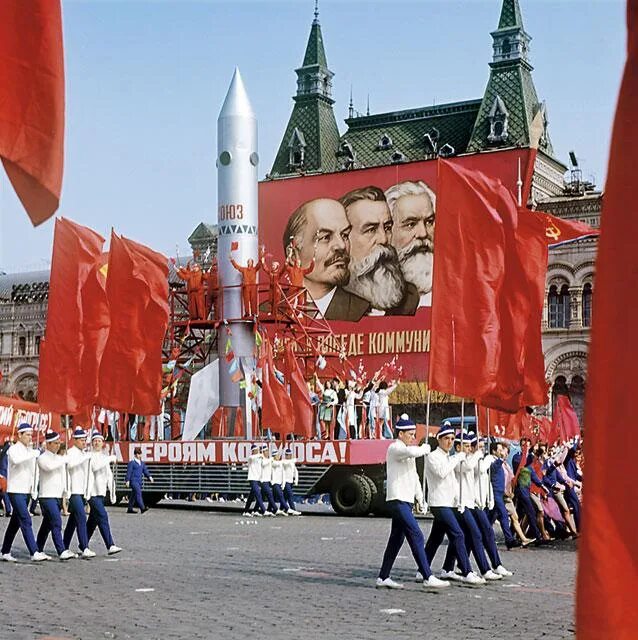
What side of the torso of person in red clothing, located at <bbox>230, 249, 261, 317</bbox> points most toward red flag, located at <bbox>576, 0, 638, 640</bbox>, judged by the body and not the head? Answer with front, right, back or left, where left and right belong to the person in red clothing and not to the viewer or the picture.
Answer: front

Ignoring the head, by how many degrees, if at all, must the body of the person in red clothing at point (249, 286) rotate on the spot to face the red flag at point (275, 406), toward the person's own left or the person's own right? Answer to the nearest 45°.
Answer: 0° — they already face it

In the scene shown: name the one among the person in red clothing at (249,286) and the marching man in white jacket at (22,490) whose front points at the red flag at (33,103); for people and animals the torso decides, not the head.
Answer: the person in red clothing

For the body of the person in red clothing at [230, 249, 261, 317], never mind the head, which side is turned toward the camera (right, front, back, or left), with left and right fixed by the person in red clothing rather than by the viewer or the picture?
front

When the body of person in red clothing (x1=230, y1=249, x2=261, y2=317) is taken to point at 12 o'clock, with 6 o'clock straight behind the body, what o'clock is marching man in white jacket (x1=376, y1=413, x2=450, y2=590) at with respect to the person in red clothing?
The marching man in white jacket is roughly at 12 o'clock from the person in red clothing.

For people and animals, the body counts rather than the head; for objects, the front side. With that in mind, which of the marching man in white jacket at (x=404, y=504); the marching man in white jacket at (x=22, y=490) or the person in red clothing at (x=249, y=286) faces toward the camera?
the person in red clothing

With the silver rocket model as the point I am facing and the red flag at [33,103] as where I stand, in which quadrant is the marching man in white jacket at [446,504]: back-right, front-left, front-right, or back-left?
front-right

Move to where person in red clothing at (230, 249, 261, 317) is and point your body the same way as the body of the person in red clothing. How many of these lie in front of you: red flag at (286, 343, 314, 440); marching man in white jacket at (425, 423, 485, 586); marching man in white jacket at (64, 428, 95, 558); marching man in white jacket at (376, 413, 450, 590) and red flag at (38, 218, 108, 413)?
5
